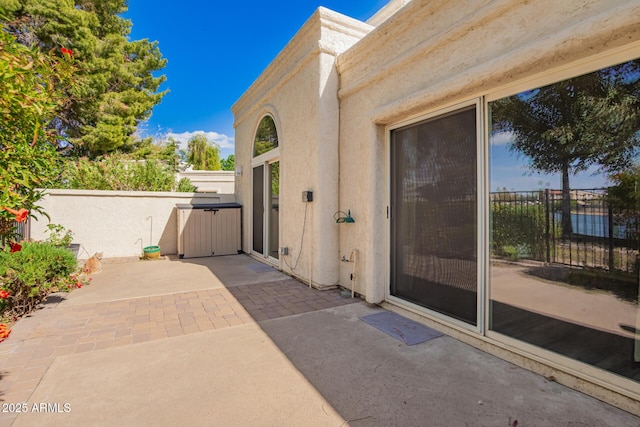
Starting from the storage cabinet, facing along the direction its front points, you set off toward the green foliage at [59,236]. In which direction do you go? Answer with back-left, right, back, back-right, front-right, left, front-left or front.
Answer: right

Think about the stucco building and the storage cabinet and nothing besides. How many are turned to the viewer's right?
0

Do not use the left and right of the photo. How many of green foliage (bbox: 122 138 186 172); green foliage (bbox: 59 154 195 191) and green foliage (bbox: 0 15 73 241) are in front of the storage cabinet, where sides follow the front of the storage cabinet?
1

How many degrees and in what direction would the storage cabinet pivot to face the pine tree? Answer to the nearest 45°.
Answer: approximately 135° to its right

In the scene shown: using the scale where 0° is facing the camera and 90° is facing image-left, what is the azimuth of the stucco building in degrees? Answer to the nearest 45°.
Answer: approximately 45°

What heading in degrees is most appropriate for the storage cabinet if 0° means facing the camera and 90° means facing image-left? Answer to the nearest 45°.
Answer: approximately 0°

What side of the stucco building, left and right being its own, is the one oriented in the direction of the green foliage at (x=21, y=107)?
front

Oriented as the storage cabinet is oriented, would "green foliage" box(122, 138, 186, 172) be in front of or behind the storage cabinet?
behind

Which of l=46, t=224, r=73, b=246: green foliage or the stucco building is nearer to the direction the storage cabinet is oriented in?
the stucco building

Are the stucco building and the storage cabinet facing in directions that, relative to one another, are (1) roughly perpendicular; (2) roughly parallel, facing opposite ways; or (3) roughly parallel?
roughly perpendicular

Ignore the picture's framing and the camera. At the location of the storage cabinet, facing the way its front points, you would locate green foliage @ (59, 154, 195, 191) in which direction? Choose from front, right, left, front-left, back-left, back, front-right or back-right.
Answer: back-right

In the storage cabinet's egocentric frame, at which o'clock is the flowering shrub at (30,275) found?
The flowering shrub is roughly at 1 o'clock from the storage cabinet.

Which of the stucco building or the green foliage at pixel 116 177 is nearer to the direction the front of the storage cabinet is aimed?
the stucco building

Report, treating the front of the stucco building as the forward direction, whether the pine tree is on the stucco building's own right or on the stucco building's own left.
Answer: on the stucco building's own right
